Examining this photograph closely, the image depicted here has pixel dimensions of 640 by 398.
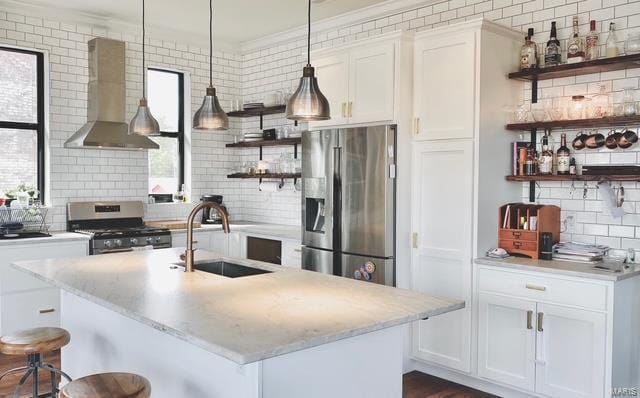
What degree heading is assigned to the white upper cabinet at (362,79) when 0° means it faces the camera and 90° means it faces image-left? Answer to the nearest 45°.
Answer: approximately 45°

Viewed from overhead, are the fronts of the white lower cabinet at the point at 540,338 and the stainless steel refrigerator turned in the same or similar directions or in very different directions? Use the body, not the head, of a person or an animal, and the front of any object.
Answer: same or similar directions

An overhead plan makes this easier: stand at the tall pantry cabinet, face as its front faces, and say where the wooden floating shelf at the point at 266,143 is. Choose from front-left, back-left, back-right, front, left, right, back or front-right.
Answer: right

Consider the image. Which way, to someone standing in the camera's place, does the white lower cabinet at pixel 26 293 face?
facing the viewer and to the right of the viewer

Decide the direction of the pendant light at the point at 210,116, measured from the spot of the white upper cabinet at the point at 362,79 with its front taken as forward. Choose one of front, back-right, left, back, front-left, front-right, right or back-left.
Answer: front

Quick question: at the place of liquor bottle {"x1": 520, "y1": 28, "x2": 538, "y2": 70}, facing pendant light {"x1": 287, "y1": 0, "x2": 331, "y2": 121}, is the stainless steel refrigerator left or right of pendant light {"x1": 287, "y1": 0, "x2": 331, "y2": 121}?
right

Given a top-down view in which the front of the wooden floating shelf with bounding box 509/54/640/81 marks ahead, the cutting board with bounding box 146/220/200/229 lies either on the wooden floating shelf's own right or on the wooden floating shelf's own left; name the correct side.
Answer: on the wooden floating shelf's own right

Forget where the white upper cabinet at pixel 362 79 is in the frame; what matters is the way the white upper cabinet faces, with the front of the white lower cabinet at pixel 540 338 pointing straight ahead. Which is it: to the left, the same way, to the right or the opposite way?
the same way

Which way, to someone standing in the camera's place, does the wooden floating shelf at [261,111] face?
facing the viewer and to the left of the viewer
